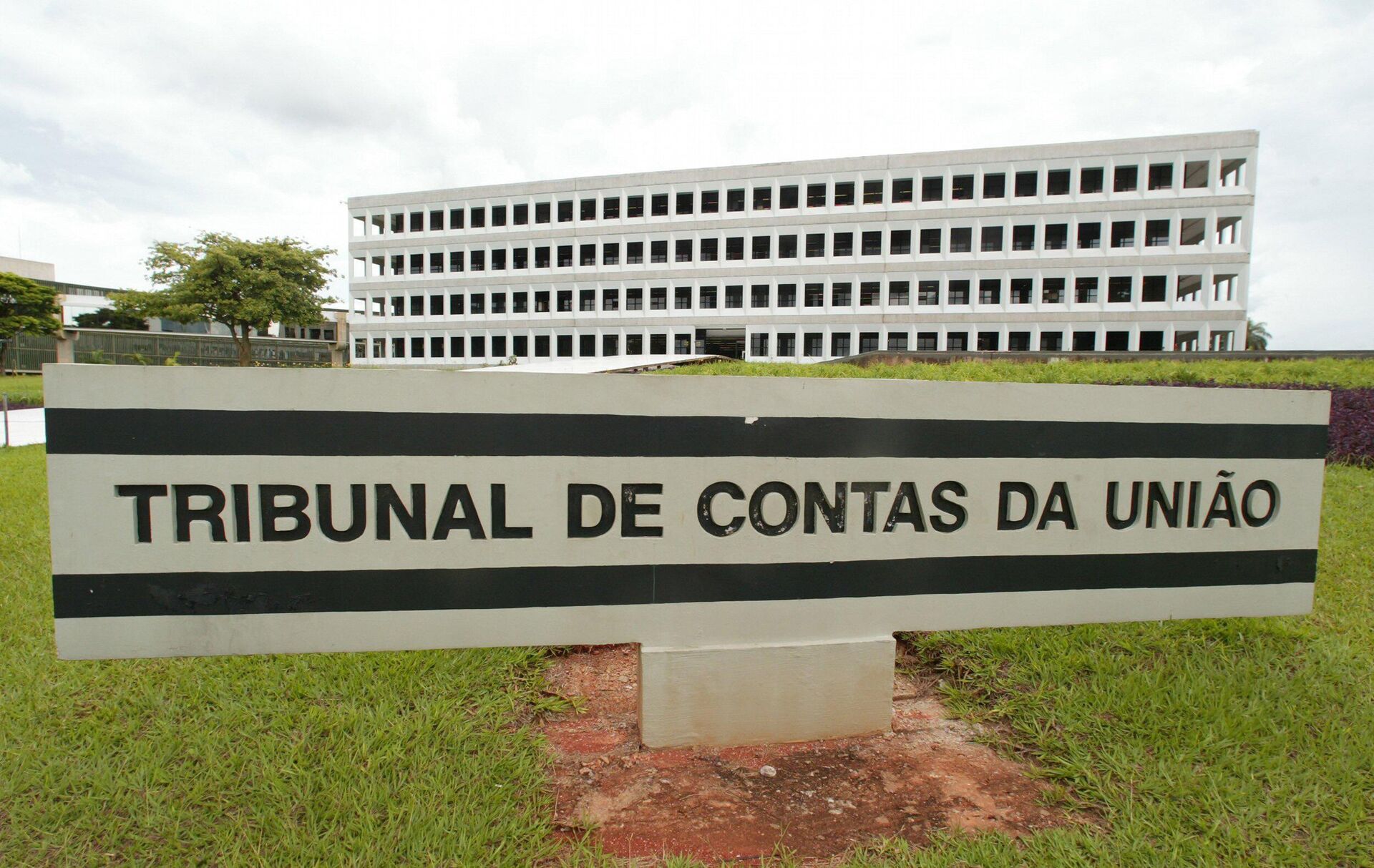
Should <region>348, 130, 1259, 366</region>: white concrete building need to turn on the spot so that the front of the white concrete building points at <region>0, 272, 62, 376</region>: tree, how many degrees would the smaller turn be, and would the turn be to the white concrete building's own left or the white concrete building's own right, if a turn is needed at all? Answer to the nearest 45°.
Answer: approximately 90° to the white concrete building's own right

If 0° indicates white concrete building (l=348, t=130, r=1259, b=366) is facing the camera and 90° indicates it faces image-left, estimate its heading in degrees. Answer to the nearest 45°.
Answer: approximately 0°

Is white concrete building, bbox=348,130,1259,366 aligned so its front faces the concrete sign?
yes

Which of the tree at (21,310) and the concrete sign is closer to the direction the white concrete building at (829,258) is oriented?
the concrete sign

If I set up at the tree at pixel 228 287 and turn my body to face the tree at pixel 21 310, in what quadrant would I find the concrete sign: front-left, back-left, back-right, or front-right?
back-left

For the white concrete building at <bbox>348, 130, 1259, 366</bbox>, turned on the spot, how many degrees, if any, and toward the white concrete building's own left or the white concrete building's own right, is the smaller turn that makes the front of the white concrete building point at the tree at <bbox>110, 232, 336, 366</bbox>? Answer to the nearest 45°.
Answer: approximately 90° to the white concrete building's own right

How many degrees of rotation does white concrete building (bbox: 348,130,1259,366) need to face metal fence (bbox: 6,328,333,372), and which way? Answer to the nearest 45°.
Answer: approximately 90° to its right
